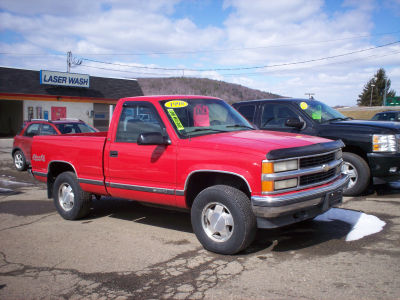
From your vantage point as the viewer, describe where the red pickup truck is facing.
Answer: facing the viewer and to the right of the viewer

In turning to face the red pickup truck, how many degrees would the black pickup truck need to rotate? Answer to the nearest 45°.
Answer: approximately 90° to its right

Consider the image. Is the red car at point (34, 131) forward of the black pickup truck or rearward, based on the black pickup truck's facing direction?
rearward

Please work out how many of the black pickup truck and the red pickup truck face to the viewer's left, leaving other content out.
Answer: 0

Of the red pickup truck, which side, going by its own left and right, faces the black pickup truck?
left

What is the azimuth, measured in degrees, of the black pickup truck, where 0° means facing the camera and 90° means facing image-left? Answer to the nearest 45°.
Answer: approximately 315°

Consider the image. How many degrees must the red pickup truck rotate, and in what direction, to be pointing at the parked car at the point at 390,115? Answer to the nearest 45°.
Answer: approximately 90° to its left

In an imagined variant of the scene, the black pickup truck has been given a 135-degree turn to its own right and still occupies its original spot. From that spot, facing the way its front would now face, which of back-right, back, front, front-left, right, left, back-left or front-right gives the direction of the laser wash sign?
front-right

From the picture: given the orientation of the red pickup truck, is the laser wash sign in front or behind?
behind
